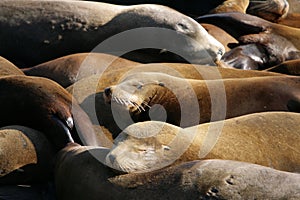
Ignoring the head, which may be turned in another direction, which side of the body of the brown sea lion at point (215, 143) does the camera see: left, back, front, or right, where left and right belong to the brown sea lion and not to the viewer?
left

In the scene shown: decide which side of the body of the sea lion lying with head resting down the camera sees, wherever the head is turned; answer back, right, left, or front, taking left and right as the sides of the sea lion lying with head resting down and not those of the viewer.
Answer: left

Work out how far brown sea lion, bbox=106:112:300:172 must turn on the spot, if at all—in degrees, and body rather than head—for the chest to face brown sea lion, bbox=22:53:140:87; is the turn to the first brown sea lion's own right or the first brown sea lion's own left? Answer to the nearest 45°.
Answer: approximately 45° to the first brown sea lion's own right

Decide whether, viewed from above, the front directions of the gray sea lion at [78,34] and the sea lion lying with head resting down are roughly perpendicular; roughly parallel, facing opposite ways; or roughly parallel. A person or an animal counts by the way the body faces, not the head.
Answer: roughly parallel, facing opposite ways

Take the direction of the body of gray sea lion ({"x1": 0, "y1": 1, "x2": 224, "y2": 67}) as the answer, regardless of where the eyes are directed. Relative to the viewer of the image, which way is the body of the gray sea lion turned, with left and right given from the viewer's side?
facing to the right of the viewer

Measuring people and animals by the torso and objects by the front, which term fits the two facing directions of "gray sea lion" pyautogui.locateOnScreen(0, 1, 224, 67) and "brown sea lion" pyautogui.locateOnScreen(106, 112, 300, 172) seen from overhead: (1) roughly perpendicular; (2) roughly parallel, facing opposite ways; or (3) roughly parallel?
roughly parallel, facing opposite ways

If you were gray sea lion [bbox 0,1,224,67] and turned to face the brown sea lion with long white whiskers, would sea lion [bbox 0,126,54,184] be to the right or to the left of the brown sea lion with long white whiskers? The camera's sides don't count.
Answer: right
